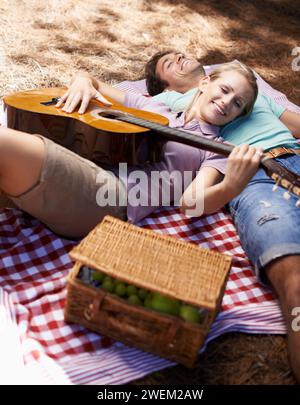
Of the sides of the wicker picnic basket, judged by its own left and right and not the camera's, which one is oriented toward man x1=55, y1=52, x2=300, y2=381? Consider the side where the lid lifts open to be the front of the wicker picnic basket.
back

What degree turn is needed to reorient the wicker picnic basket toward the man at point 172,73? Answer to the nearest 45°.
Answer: approximately 135° to its right

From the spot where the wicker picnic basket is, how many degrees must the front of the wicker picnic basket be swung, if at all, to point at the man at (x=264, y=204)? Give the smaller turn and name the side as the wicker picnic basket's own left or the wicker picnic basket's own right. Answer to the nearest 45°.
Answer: approximately 180°

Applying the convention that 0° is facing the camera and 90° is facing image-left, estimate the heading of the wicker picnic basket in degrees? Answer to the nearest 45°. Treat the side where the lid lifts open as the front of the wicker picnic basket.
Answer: approximately 45°

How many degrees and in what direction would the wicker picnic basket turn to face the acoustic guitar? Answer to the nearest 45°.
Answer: approximately 135° to its right
